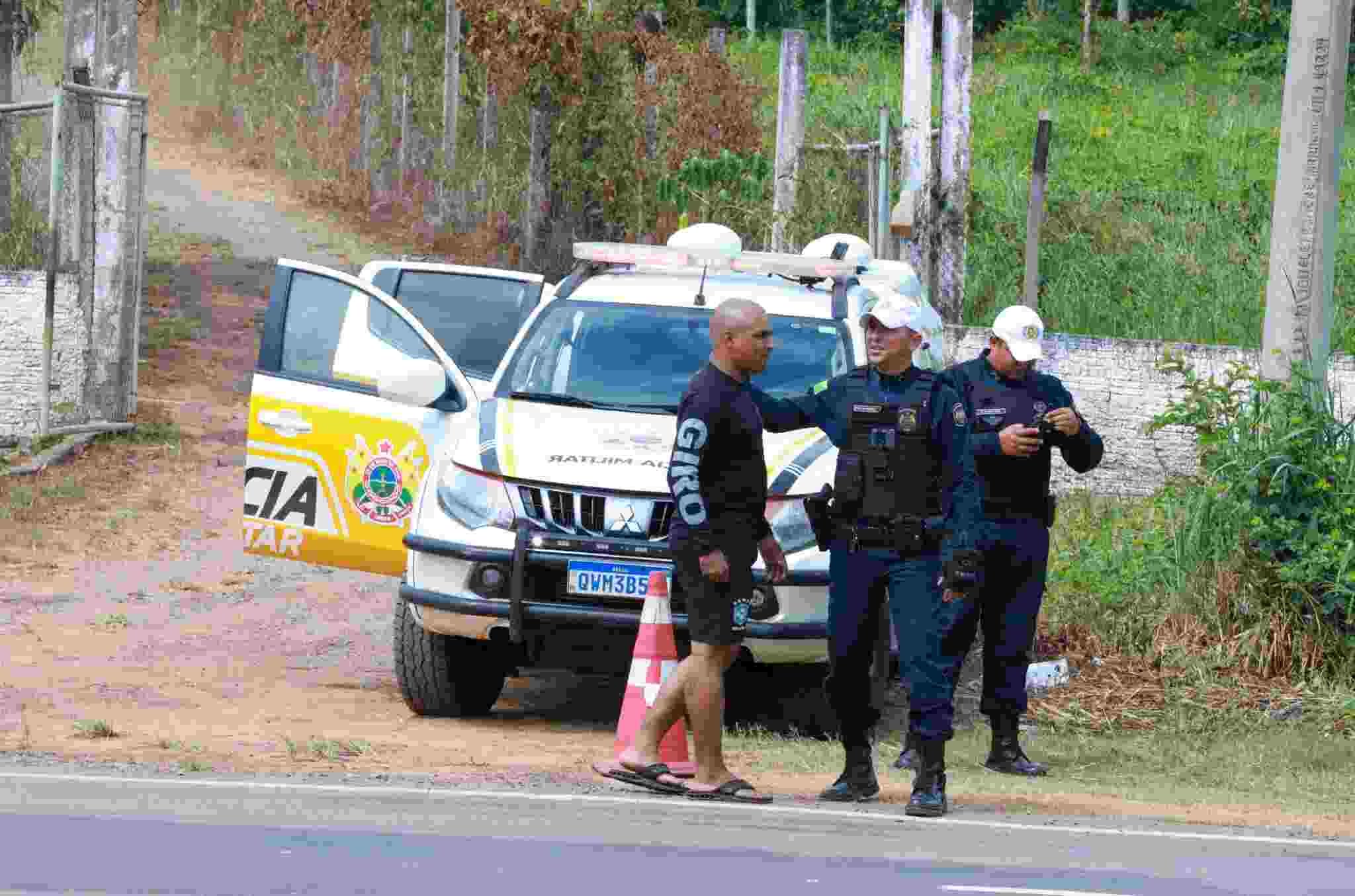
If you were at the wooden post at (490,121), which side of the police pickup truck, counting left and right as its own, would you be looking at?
back

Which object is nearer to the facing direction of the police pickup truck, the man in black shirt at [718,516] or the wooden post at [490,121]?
the man in black shirt

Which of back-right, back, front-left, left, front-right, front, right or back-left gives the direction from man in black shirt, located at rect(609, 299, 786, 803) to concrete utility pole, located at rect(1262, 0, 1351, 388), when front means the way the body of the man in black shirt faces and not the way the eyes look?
front-left

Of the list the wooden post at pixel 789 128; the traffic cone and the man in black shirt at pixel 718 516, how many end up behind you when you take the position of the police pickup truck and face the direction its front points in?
1

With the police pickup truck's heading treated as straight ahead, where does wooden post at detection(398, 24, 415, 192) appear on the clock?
The wooden post is roughly at 6 o'clock from the police pickup truck.

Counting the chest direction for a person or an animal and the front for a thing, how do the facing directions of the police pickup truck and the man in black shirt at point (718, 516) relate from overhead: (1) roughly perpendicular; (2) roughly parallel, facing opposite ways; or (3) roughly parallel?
roughly perpendicular

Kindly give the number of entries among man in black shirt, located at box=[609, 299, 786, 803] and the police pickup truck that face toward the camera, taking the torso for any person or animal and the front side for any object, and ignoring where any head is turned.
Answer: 1

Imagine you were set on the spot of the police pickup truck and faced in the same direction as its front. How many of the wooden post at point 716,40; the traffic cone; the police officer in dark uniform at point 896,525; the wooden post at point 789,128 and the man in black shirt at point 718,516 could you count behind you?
2

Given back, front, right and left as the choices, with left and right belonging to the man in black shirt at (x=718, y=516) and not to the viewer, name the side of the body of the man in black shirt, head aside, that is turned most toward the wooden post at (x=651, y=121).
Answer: left

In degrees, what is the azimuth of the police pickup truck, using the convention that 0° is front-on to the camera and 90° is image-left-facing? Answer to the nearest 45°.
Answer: approximately 0°

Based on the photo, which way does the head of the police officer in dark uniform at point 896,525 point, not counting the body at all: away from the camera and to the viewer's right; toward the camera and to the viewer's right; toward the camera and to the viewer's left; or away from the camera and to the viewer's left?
toward the camera and to the viewer's left

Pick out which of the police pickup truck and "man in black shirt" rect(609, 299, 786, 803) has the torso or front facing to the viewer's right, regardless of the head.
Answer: the man in black shirt

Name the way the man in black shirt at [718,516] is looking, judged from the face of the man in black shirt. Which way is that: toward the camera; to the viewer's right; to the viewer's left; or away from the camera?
to the viewer's right

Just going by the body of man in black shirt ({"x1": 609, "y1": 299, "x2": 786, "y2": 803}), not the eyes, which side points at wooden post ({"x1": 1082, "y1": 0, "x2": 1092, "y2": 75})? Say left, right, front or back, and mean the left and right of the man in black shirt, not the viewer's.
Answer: left
